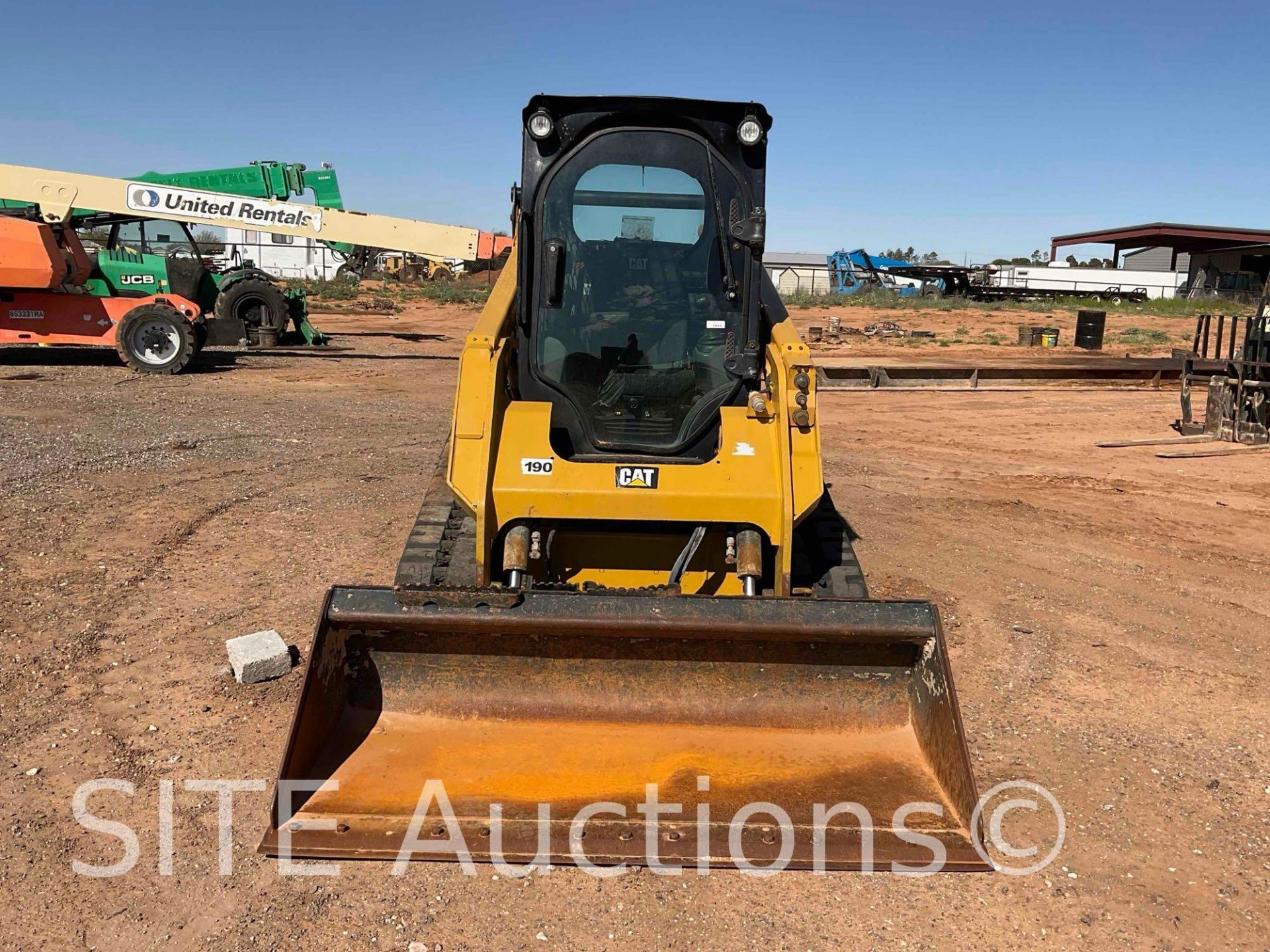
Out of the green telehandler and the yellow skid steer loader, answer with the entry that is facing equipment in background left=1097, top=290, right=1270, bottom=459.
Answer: the green telehandler

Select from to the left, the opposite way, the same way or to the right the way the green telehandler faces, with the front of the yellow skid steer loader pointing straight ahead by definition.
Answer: to the left

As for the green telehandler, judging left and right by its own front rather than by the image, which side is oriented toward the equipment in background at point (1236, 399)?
front

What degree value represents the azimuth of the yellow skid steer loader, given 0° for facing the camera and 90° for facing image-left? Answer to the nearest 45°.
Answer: approximately 0°

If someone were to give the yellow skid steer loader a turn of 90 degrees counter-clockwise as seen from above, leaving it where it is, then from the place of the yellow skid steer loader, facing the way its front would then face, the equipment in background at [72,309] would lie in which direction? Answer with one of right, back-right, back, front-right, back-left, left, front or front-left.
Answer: back-left

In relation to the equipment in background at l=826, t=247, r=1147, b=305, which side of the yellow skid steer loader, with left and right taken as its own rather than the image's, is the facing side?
back

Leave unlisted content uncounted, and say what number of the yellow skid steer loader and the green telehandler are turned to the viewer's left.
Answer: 0

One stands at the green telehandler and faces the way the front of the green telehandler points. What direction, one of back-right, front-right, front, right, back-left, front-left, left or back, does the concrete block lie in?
front-right
